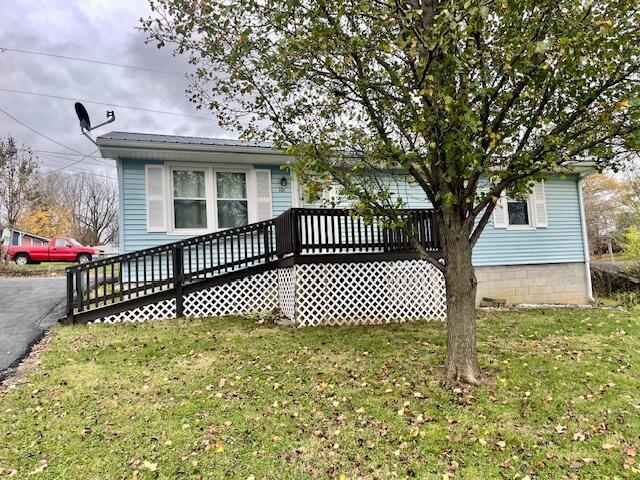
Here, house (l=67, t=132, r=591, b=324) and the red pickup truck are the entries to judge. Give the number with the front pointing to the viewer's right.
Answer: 1

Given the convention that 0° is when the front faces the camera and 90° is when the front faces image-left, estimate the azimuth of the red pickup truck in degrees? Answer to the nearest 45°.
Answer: approximately 270°

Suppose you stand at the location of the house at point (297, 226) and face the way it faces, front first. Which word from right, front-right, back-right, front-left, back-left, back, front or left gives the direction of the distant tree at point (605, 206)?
back-left

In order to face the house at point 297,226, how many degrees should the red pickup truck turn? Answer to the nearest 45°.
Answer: approximately 90° to its right

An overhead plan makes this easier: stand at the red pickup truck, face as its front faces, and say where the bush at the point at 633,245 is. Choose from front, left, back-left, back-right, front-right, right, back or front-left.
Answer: front-right

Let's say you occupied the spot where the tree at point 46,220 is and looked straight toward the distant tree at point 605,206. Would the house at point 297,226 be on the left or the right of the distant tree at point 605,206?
right

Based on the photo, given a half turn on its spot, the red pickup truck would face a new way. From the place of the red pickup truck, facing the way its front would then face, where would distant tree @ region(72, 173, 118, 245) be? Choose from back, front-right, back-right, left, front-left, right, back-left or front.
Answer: right

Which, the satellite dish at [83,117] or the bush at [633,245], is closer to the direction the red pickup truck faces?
the bush

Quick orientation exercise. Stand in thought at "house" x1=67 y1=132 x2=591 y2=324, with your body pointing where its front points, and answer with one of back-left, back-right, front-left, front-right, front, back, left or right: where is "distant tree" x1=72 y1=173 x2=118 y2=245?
back-right

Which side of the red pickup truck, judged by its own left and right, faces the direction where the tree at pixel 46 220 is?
left

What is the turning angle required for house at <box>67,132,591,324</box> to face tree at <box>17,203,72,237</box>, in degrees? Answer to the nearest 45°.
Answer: approximately 135° to its right

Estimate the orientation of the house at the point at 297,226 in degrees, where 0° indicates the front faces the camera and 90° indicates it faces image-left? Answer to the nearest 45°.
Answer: approximately 0°
